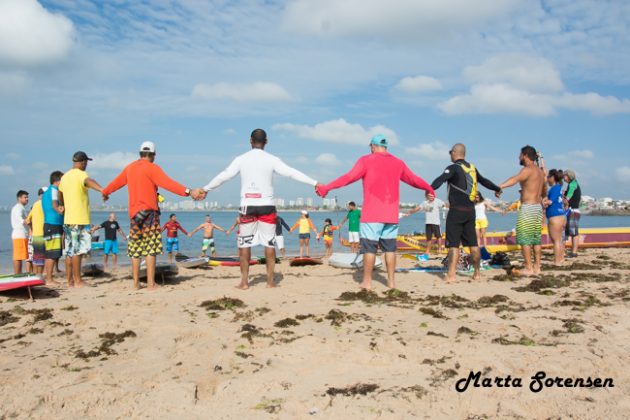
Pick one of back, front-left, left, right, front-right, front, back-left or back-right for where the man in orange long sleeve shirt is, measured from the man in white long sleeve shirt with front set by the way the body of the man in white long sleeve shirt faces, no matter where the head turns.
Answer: left

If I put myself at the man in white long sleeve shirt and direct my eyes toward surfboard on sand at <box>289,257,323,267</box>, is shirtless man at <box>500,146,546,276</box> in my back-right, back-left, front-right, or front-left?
front-right

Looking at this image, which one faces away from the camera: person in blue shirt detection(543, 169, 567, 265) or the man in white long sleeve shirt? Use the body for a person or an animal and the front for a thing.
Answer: the man in white long sleeve shirt

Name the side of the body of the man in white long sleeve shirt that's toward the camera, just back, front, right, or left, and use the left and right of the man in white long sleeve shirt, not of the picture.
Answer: back

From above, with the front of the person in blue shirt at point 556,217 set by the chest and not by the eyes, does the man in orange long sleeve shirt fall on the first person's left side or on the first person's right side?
on the first person's left side

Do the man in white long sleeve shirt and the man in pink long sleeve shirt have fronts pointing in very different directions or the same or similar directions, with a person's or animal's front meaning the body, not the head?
same or similar directions

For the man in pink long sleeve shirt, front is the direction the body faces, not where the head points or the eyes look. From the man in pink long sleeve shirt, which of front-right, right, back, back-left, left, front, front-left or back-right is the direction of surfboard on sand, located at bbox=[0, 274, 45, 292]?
left

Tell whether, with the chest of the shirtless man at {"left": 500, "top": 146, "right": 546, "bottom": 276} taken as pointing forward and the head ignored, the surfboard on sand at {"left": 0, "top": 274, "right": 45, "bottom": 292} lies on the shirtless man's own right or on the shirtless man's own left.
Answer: on the shirtless man's own left

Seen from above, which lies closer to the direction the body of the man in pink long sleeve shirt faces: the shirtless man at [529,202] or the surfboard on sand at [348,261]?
the surfboard on sand

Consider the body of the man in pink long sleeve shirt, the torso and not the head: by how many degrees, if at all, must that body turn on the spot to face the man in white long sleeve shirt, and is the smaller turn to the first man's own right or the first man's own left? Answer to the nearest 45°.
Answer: approximately 90° to the first man's own left

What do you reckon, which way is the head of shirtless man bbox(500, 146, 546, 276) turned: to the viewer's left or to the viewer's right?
to the viewer's left

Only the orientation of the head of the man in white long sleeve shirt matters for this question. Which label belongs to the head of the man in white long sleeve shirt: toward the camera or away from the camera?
away from the camera

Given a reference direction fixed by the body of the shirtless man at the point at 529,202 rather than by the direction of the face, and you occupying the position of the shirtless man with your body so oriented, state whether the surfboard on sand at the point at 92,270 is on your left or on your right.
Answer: on your left

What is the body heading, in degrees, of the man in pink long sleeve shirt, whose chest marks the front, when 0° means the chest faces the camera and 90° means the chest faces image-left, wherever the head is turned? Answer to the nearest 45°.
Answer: approximately 180°

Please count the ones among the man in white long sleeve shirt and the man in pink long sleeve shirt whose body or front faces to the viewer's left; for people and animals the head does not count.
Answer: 0

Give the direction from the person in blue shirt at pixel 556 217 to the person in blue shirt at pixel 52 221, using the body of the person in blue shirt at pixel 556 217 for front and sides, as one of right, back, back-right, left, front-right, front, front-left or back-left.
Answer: front-left

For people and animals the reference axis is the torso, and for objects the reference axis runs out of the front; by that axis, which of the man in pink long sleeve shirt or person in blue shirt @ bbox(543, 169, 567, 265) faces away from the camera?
the man in pink long sleeve shirt

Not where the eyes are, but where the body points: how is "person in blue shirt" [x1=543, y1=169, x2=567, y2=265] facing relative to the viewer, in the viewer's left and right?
facing to the left of the viewer
